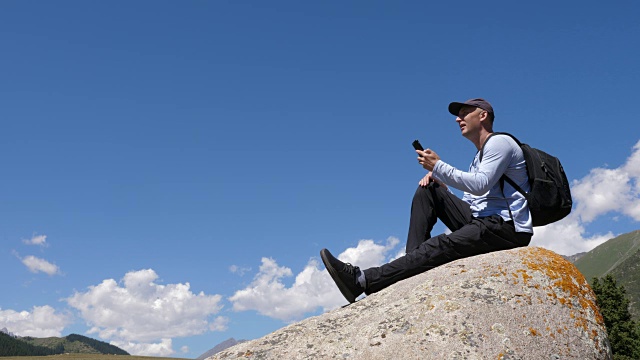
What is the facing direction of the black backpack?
to the viewer's right

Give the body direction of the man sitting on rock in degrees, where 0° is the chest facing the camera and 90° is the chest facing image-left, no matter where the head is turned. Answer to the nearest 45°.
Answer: approximately 90°
